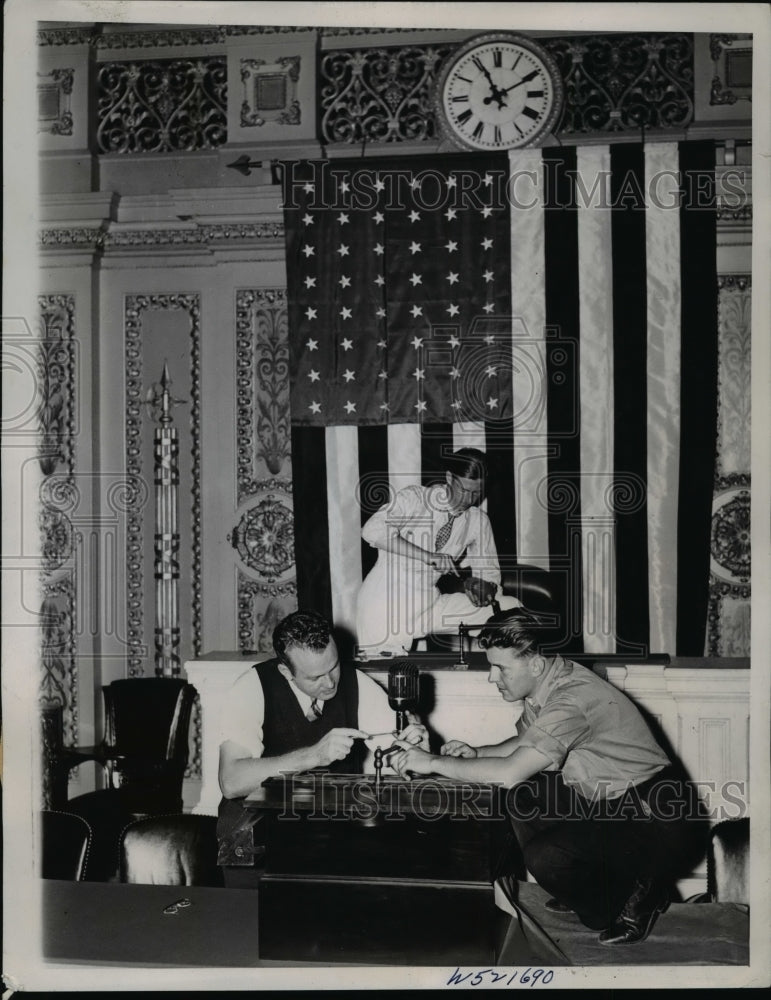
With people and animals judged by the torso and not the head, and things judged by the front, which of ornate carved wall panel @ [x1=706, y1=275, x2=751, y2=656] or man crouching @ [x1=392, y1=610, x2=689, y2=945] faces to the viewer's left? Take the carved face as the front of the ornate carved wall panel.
the man crouching

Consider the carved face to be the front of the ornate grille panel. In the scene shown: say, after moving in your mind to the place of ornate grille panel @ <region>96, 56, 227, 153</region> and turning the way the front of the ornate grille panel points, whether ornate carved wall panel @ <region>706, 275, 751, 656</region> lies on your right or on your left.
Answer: on your left

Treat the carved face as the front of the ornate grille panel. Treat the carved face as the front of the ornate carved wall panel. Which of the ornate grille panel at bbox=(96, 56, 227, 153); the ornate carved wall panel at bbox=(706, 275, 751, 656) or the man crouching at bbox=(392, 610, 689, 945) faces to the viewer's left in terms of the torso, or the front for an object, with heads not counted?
the man crouching

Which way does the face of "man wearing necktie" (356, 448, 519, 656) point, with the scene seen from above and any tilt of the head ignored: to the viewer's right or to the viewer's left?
to the viewer's right

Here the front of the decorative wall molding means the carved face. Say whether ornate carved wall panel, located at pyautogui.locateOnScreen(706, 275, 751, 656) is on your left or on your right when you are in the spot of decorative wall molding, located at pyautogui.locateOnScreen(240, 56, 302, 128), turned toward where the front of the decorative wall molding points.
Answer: on your left

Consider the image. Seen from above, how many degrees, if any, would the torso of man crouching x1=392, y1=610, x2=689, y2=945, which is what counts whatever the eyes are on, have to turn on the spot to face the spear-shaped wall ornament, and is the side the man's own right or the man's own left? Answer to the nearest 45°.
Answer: approximately 45° to the man's own right

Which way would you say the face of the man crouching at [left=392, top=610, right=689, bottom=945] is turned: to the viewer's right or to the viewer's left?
to the viewer's left

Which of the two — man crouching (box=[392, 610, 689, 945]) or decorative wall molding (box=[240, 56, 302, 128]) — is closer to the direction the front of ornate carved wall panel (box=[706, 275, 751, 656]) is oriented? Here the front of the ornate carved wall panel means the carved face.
the man crouching

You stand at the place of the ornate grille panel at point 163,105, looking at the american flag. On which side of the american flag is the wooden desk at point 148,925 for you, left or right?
right

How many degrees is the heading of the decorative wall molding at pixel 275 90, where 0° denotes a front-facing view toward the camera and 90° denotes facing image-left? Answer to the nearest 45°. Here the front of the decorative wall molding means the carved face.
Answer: approximately 0°
